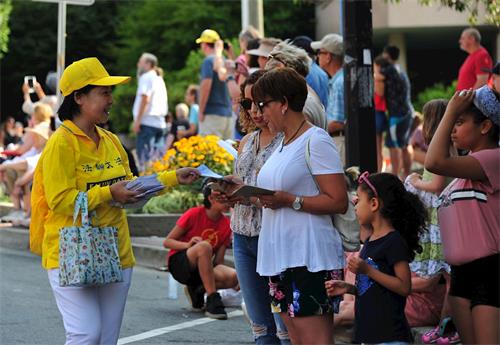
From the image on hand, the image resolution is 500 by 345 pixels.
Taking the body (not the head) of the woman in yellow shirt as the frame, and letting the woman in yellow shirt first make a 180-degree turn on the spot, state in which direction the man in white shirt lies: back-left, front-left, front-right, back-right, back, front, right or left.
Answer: front-right

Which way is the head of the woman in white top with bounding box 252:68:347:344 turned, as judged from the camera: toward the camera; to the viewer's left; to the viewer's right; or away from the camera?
to the viewer's left

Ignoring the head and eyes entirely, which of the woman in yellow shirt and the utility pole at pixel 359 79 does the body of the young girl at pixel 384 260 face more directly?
the woman in yellow shirt

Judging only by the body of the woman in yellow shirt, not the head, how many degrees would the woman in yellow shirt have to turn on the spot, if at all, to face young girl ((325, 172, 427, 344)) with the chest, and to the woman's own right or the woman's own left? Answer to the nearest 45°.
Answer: approximately 45° to the woman's own left

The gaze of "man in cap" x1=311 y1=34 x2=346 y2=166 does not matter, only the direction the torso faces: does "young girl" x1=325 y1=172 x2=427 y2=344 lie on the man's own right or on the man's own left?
on the man's own left

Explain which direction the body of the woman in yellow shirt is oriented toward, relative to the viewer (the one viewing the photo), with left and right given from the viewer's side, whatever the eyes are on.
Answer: facing the viewer and to the right of the viewer

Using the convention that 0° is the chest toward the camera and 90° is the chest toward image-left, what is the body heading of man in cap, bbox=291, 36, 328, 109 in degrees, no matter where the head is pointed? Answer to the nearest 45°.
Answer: approximately 90°

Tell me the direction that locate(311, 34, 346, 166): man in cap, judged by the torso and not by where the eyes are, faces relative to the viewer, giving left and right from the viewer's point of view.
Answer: facing to the left of the viewer

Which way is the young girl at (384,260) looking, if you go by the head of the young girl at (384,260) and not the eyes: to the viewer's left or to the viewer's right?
to the viewer's left
